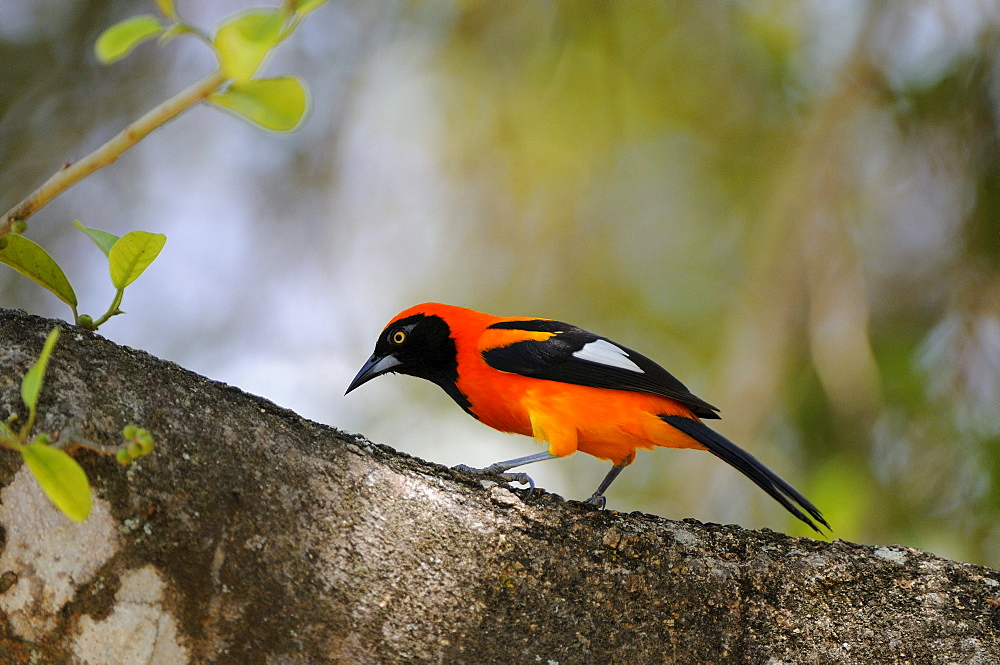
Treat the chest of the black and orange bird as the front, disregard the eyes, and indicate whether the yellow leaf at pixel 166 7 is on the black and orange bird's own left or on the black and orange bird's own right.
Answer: on the black and orange bird's own left

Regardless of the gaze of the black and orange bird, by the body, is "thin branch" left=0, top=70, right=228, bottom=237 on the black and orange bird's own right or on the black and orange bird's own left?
on the black and orange bird's own left

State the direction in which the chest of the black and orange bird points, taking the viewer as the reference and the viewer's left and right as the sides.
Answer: facing to the left of the viewer
